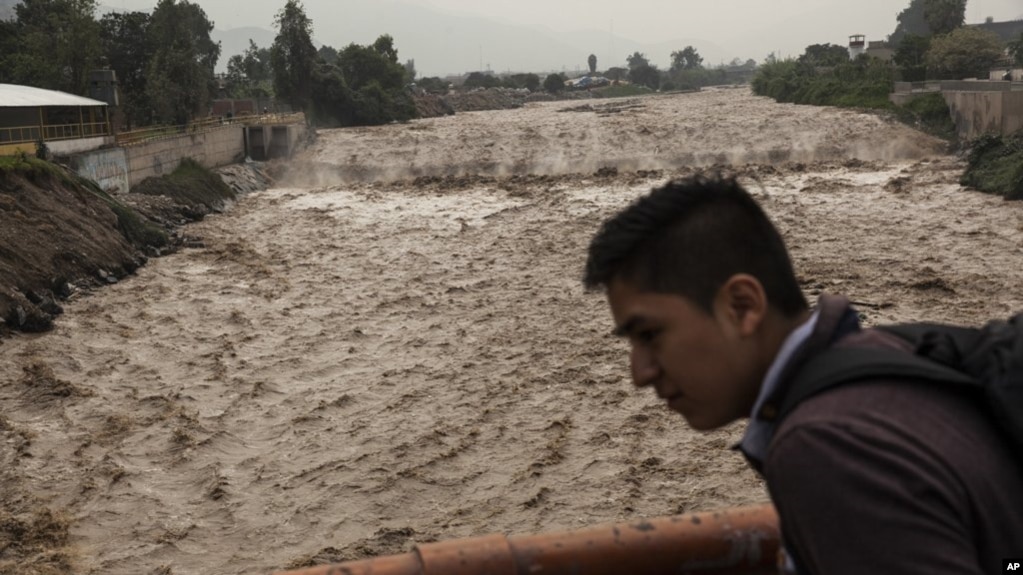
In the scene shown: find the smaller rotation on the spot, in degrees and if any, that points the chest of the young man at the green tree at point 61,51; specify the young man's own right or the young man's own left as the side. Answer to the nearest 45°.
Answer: approximately 45° to the young man's own right

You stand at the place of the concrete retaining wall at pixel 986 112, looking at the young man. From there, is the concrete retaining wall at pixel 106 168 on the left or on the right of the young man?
right

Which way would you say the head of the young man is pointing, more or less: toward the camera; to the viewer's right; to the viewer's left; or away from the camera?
to the viewer's left

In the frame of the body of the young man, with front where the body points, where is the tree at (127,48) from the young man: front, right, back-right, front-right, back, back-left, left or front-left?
front-right

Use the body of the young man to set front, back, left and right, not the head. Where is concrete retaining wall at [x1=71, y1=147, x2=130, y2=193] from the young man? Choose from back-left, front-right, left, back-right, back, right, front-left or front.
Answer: front-right

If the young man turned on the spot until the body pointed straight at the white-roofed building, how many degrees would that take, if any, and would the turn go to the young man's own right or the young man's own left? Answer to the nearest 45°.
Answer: approximately 45° to the young man's own right

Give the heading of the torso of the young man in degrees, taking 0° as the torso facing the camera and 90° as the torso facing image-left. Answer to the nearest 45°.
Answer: approximately 90°

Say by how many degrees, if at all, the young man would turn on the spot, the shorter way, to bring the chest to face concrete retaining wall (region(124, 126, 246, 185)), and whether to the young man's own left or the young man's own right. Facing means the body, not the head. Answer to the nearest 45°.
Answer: approximately 45° to the young man's own right

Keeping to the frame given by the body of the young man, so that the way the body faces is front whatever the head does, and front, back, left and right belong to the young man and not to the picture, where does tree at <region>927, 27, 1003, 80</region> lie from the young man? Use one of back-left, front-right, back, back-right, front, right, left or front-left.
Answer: right
